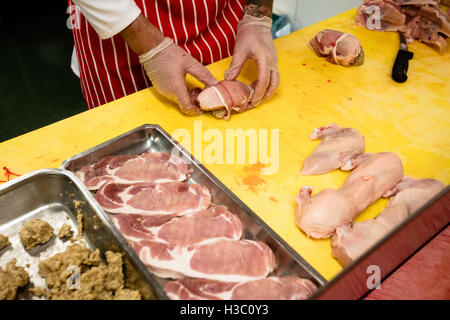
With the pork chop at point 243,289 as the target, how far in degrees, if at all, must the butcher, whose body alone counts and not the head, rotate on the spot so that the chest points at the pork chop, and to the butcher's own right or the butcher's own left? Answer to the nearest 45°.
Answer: approximately 45° to the butcher's own right

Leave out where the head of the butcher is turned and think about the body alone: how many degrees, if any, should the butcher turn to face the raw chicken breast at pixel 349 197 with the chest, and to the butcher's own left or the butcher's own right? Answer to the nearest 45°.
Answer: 0° — they already face it

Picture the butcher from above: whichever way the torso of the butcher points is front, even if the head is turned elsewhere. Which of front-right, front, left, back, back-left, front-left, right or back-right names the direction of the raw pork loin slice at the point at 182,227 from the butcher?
front-right

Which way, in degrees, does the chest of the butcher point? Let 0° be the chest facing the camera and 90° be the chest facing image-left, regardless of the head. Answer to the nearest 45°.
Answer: approximately 315°

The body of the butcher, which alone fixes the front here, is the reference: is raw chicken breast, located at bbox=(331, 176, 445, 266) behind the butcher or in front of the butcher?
in front
